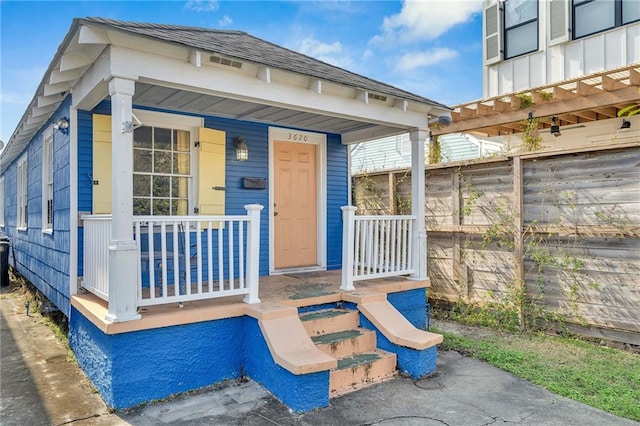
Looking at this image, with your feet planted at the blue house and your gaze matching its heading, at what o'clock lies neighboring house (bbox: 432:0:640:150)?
The neighboring house is roughly at 10 o'clock from the blue house.

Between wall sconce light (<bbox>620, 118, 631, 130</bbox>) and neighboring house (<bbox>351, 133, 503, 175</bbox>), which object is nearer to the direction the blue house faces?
the wall sconce light

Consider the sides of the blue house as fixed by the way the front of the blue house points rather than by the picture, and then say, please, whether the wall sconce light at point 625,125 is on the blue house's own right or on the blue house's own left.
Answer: on the blue house's own left

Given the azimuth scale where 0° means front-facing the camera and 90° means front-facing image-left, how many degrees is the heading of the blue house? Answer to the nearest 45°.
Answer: approximately 315°

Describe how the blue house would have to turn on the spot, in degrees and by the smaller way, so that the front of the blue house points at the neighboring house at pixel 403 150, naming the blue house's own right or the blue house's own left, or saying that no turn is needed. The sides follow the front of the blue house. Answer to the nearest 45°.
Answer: approximately 90° to the blue house's own left

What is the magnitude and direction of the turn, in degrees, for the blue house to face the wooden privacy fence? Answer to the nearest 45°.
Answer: approximately 45° to its left

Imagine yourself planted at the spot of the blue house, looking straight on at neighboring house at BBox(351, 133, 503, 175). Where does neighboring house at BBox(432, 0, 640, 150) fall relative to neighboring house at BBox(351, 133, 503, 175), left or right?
right
